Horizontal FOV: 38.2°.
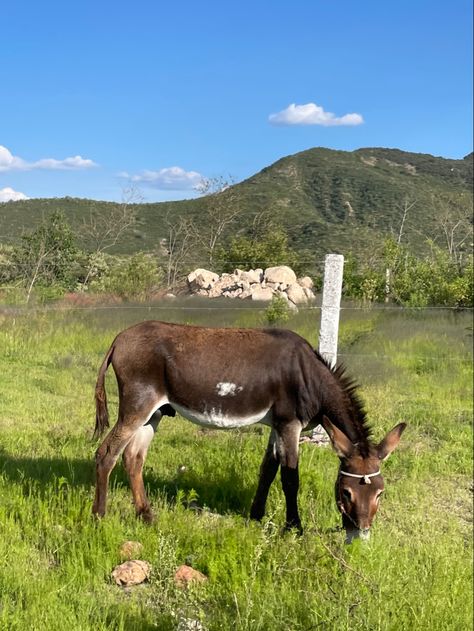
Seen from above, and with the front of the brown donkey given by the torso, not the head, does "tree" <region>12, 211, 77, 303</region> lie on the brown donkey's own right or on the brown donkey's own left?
on the brown donkey's own left

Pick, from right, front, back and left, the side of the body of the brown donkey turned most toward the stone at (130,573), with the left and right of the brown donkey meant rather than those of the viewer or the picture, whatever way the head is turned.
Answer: right

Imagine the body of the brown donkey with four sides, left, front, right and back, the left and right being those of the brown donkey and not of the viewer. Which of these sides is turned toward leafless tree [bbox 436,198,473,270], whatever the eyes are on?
left

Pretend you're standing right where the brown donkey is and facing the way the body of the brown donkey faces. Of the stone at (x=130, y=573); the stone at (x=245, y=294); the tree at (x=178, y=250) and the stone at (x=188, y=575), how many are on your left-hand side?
2

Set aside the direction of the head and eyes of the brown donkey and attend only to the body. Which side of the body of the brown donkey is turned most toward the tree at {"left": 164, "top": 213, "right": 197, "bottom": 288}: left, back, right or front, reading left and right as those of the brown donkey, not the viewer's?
left

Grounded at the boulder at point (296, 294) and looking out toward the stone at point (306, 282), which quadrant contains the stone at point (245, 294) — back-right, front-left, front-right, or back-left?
back-left

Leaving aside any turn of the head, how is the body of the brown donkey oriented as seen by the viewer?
to the viewer's right
